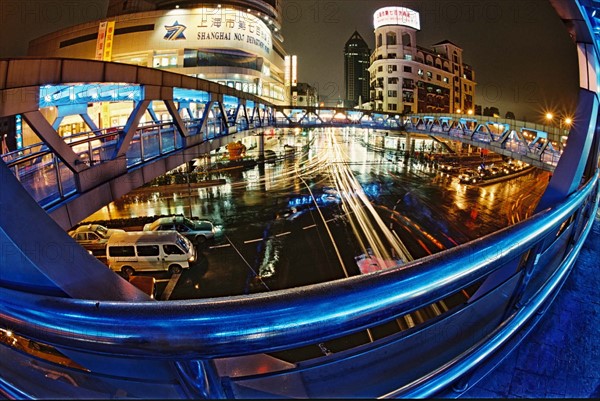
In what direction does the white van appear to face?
to the viewer's right

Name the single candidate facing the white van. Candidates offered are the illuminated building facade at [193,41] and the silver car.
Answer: the illuminated building facade

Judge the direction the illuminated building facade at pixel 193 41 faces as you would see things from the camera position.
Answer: facing the viewer

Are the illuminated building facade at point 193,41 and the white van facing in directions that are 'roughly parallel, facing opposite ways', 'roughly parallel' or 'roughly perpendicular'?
roughly perpendicular

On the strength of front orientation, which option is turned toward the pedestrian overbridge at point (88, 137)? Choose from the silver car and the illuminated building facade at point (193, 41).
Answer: the illuminated building facade

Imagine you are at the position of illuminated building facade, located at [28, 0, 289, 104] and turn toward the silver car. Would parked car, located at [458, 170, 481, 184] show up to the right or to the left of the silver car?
left

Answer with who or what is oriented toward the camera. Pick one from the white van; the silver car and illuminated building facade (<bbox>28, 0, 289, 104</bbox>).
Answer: the illuminated building facade

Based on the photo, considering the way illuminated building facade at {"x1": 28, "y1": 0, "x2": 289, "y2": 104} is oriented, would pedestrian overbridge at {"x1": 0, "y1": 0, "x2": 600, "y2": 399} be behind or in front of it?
in front

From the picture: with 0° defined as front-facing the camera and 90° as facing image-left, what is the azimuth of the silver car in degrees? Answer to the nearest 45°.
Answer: approximately 270°

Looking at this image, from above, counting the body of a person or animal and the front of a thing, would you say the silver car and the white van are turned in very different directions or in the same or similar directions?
same or similar directions
